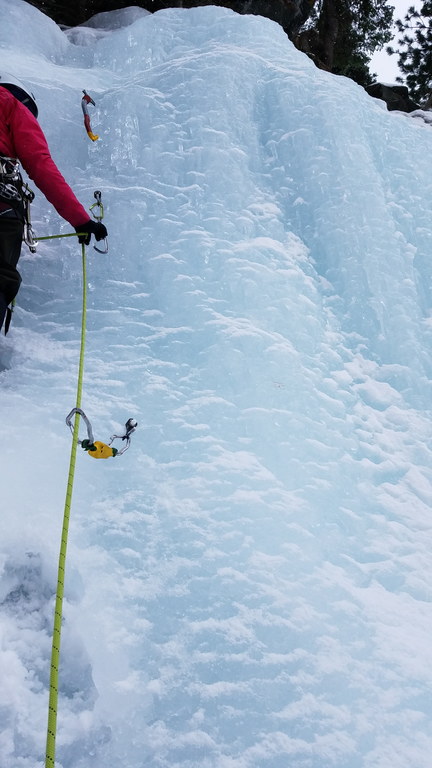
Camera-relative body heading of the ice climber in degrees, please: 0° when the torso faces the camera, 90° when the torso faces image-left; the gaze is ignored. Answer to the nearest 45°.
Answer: approximately 180°

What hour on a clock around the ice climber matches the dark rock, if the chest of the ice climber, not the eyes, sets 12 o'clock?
The dark rock is roughly at 1 o'clock from the ice climber.
